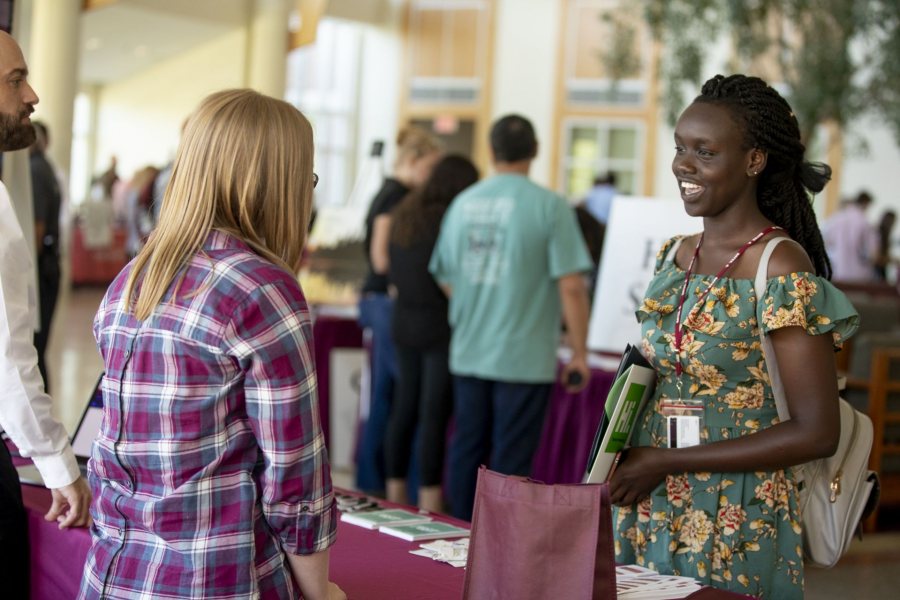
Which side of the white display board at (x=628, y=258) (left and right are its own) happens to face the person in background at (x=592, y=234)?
back

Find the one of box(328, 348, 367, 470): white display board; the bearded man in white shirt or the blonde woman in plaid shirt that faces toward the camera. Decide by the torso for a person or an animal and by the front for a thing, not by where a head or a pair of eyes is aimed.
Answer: the white display board

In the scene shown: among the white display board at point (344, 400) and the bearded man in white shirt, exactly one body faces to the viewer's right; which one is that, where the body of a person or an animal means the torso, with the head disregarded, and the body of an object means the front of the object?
the bearded man in white shirt

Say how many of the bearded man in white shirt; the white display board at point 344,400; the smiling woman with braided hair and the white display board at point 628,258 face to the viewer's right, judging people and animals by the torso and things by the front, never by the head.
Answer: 1

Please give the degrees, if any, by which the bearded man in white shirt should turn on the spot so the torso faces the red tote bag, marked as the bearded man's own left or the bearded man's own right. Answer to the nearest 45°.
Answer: approximately 45° to the bearded man's own right

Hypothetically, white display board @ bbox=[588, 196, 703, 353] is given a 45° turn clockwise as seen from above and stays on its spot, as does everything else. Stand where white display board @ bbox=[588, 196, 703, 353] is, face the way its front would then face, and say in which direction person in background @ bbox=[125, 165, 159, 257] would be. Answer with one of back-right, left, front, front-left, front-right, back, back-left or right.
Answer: right

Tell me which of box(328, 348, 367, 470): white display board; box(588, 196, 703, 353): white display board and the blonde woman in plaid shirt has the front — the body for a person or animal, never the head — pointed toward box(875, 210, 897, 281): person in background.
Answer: the blonde woman in plaid shirt

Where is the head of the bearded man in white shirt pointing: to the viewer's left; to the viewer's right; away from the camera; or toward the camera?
to the viewer's right

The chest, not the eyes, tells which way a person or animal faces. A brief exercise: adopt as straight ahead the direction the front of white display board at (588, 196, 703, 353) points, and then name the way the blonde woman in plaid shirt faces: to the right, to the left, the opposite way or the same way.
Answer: the opposite way

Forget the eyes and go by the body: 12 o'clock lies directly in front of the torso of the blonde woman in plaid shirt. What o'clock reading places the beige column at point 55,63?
The beige column is roughly at 10 o'clock from the blonde woman in plaid shirt.

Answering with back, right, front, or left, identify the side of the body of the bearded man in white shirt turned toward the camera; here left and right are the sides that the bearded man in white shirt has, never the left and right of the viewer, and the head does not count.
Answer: right

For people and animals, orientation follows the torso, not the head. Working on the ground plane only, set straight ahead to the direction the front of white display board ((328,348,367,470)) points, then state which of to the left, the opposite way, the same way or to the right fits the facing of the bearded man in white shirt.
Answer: to the left

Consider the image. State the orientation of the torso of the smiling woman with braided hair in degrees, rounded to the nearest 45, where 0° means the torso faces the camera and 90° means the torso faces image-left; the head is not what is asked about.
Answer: approximately 45°

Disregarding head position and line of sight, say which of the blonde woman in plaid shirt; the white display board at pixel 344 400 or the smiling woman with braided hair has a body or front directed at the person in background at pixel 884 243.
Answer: the blonde woman in plaid shirt

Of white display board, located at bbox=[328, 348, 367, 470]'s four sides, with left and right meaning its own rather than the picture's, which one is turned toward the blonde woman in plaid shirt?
front
